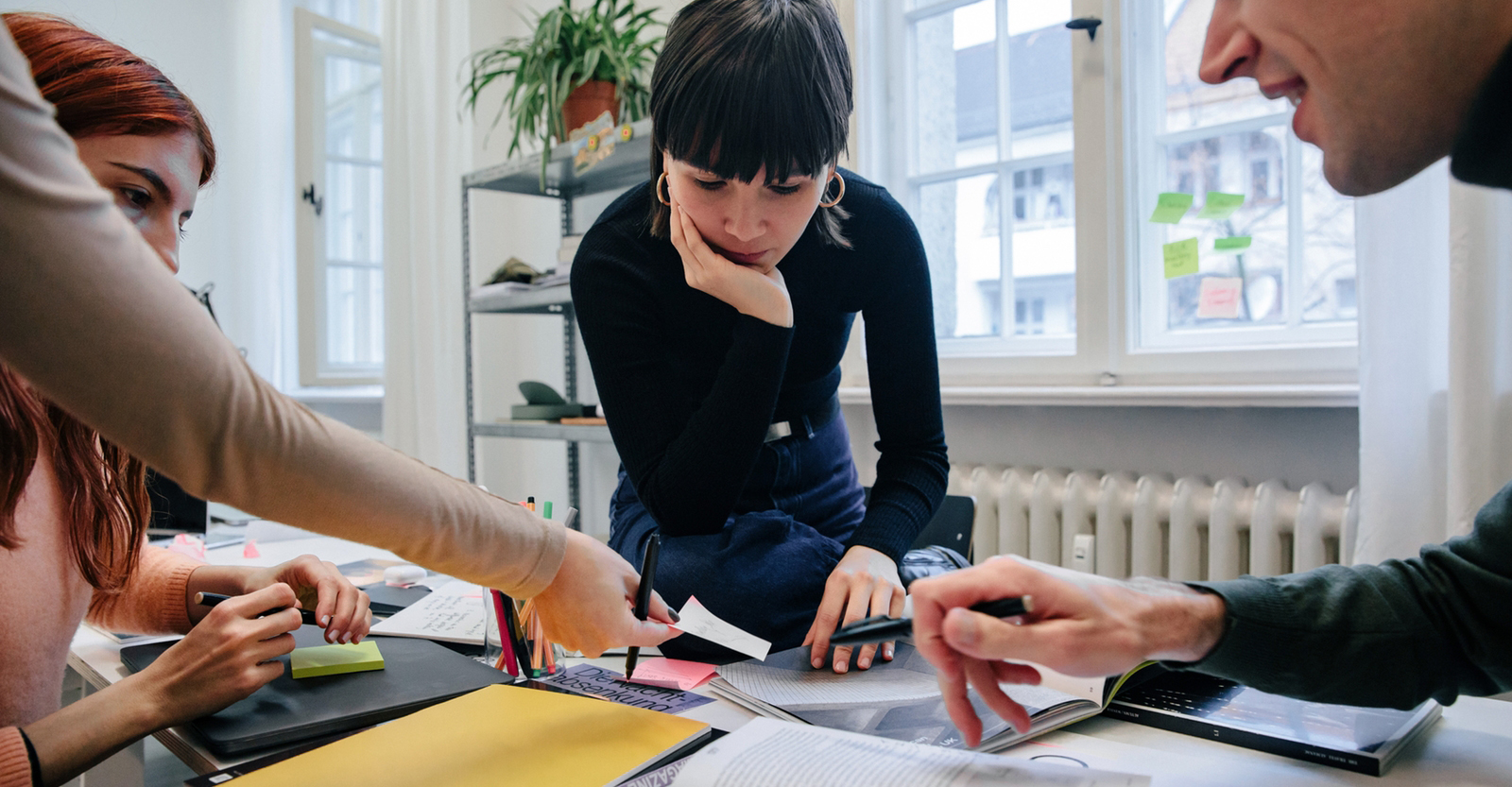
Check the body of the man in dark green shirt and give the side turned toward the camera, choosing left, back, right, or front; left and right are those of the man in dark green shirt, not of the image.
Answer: left

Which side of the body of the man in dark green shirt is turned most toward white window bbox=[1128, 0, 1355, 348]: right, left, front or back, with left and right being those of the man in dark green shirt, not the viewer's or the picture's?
right

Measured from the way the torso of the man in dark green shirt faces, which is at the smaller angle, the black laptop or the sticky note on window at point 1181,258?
the black laptop

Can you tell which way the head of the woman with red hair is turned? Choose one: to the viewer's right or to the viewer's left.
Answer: to the viewer's right

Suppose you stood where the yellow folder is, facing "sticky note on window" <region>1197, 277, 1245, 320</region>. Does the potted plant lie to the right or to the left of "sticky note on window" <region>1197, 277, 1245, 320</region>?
left

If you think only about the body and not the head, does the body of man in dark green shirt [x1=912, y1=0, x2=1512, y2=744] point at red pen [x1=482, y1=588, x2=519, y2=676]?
yes

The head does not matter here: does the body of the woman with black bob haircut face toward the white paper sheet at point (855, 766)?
yes

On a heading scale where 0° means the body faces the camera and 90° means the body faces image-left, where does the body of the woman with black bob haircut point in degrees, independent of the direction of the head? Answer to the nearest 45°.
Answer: approximately 0°

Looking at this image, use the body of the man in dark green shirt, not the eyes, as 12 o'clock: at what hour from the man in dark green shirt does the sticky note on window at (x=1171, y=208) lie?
The sticky note on window is roughly at 3 o'clock from the man in dark green shirt.

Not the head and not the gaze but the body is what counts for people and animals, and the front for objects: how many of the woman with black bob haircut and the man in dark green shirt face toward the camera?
1

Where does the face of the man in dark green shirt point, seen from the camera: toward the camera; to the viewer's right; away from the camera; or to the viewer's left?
to the viewer's left

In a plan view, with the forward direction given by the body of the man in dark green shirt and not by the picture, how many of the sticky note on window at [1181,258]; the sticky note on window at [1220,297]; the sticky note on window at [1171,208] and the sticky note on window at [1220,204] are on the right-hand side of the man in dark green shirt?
4

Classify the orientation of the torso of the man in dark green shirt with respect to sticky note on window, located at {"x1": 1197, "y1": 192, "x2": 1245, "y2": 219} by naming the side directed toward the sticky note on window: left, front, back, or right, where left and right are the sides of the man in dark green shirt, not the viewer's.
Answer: right
